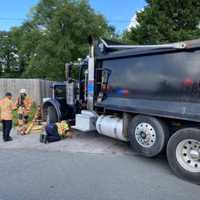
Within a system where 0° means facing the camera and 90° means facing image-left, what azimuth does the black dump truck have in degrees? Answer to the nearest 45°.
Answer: approximately 135°

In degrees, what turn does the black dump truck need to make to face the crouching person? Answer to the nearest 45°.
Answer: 0° — it already faces them

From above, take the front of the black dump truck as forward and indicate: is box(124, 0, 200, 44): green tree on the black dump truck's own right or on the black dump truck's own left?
on the black dump truck's own right

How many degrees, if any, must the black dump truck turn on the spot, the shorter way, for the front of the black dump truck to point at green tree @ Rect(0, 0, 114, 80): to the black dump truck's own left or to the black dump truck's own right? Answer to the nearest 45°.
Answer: approximately 45° to the black dump truck's own right

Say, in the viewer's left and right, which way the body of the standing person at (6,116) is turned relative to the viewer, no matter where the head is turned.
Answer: facing away from the viewer and to the right of the viewer
